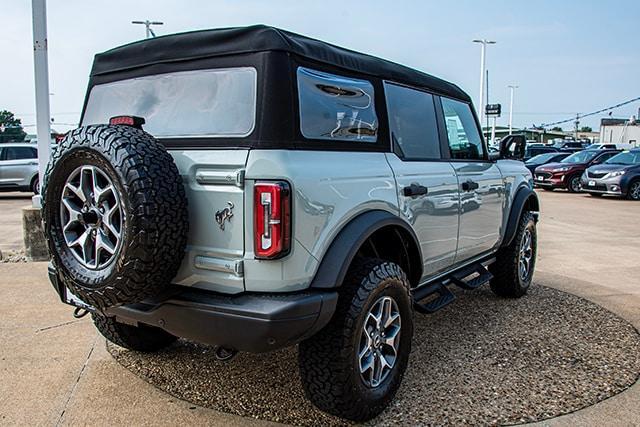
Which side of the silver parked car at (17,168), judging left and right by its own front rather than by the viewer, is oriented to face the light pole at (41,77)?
left

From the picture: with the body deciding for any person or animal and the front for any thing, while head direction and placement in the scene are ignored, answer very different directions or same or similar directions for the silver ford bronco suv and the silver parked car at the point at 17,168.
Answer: very different directions

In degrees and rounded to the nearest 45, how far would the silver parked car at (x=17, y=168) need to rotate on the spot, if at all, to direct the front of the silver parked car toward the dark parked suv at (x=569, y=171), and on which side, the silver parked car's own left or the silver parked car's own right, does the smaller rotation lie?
approximately 180°

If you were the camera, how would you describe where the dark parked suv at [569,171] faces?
facing the viewer and to the left of the viewer

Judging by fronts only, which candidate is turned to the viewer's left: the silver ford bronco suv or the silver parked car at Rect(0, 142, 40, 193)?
the silver parked car

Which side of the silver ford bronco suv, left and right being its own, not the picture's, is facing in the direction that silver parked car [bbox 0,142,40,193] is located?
left

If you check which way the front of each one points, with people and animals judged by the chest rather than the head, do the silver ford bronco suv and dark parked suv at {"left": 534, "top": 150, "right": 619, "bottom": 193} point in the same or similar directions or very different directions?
very different directions

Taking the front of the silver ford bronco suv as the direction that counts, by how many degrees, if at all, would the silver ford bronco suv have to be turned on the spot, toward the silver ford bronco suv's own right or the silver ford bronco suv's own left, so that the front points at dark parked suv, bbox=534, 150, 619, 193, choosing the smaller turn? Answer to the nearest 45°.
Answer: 0° — it already faces it

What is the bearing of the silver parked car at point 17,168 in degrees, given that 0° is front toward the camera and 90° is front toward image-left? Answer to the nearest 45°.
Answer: approximately 90°

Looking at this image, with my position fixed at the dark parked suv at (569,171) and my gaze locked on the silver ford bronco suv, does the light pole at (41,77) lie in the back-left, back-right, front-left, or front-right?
front-right

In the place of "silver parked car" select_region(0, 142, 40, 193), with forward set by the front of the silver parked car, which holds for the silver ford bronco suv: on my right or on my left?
on my left

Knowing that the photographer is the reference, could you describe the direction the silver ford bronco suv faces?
facing away from the viewer and to the right of the viewer
